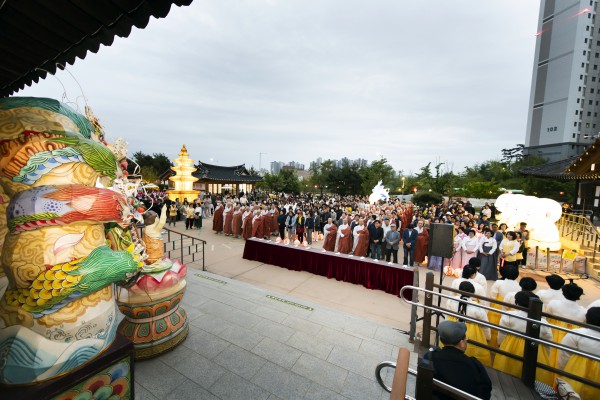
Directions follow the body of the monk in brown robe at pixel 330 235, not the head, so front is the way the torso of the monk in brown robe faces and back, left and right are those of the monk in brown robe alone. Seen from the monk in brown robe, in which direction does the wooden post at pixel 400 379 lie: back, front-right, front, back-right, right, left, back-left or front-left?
front-left

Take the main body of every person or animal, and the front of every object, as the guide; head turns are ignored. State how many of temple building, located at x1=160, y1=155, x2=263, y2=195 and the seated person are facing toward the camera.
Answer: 1

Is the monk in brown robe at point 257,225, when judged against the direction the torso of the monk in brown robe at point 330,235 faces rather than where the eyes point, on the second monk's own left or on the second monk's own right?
on the second monk's own right

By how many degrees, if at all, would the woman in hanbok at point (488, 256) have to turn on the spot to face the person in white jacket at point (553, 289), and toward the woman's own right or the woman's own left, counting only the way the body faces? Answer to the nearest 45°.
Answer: approximately 45° to the woman's own left

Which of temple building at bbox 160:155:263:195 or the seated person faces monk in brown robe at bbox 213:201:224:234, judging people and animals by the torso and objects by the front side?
the temple building

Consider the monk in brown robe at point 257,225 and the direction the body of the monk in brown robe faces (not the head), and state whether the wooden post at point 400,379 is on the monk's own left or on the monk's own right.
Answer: on the monk's own left

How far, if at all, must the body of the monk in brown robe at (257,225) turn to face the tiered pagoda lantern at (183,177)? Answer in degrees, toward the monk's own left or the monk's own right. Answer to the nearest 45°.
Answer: approximately 90° to the monk's own right

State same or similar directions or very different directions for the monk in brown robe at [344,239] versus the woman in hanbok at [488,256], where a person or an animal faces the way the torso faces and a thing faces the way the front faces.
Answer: same or similar directions

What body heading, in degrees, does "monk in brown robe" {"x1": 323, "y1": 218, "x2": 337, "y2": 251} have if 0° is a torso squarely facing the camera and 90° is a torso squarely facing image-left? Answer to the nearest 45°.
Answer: approximately 45°

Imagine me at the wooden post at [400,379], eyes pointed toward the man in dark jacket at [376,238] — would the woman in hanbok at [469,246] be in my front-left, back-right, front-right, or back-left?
front-right

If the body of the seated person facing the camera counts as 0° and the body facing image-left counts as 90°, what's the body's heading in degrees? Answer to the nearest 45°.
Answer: approximately 225°

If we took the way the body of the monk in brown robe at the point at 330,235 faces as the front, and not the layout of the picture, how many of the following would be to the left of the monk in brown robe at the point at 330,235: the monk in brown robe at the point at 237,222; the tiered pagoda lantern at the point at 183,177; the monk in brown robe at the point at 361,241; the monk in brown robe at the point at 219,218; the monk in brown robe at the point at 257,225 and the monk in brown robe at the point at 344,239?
2

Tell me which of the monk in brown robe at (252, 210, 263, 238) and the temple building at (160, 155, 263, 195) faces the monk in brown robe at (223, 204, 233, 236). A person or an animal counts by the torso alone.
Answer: the temple building

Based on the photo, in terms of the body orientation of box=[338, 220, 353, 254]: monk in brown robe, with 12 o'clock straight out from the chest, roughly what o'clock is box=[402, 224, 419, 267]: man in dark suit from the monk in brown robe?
The man in dark suit is roughly at 8 o'clock from the monk in brown robe.

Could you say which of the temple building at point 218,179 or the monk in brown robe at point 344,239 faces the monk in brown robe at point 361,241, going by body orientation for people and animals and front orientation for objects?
the temple building

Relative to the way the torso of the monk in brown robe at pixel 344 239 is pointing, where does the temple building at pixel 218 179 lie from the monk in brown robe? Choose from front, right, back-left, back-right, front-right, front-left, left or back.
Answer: right
